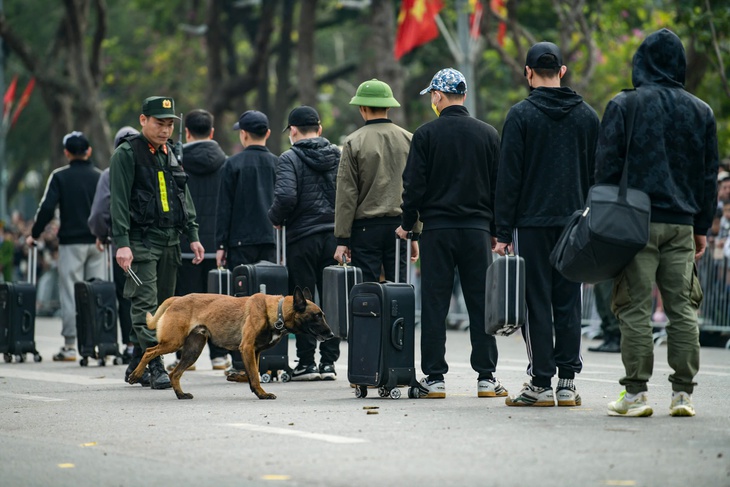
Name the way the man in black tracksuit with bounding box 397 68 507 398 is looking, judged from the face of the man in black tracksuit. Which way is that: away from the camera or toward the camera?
away from the camera

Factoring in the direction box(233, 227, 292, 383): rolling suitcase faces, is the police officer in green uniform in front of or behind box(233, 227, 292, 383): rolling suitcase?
in front

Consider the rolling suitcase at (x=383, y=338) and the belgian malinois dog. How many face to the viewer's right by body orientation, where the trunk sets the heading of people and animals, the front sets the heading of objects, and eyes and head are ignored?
1

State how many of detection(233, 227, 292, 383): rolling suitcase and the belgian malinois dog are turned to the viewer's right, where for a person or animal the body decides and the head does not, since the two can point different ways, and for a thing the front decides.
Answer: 1

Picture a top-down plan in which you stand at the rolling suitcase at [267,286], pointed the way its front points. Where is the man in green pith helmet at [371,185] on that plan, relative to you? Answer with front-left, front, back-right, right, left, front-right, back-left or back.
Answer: left

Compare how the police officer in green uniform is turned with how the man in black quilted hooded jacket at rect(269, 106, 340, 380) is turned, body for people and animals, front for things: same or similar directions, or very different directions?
very different directions

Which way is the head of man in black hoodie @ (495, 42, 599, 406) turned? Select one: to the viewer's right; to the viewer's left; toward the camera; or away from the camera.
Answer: away from the camera

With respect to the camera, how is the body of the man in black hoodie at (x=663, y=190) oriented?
away from the camera

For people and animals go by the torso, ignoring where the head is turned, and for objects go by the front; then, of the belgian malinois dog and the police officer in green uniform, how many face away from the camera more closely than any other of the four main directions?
0

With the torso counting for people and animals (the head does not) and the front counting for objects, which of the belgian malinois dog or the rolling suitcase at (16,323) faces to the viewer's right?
the belgian malinois dog

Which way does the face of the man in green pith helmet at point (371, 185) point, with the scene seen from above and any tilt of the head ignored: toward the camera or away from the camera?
away from the camera

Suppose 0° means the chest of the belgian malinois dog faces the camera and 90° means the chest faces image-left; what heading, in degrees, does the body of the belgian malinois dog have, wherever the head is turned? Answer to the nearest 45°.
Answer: approximately 270°

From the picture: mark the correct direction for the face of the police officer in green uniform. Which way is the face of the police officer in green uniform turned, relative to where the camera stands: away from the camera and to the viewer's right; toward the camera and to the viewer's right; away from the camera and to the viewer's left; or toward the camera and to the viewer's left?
toward the camera and to the viewer's right

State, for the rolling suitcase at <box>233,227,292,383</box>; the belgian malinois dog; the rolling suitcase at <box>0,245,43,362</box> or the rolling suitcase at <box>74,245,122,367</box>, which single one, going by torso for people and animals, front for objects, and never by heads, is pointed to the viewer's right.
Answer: the belgian malinois dog

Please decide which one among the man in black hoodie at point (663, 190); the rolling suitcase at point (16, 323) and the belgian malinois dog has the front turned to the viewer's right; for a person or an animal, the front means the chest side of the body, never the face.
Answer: the belgian malinois dog

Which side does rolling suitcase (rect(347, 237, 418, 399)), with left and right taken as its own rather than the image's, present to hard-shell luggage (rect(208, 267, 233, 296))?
right

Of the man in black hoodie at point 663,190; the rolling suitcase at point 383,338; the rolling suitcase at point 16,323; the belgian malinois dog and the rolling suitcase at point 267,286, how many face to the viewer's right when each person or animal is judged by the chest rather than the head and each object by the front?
1

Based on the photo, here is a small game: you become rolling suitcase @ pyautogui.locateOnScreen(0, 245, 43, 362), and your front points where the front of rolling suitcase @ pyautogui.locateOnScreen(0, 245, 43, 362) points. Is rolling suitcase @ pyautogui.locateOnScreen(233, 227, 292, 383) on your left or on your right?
on your left

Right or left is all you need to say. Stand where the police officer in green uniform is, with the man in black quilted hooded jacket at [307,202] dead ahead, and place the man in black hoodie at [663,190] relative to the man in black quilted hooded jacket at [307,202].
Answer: right

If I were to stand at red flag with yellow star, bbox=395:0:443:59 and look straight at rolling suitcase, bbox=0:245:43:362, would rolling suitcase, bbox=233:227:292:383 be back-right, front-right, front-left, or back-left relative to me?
front-left
